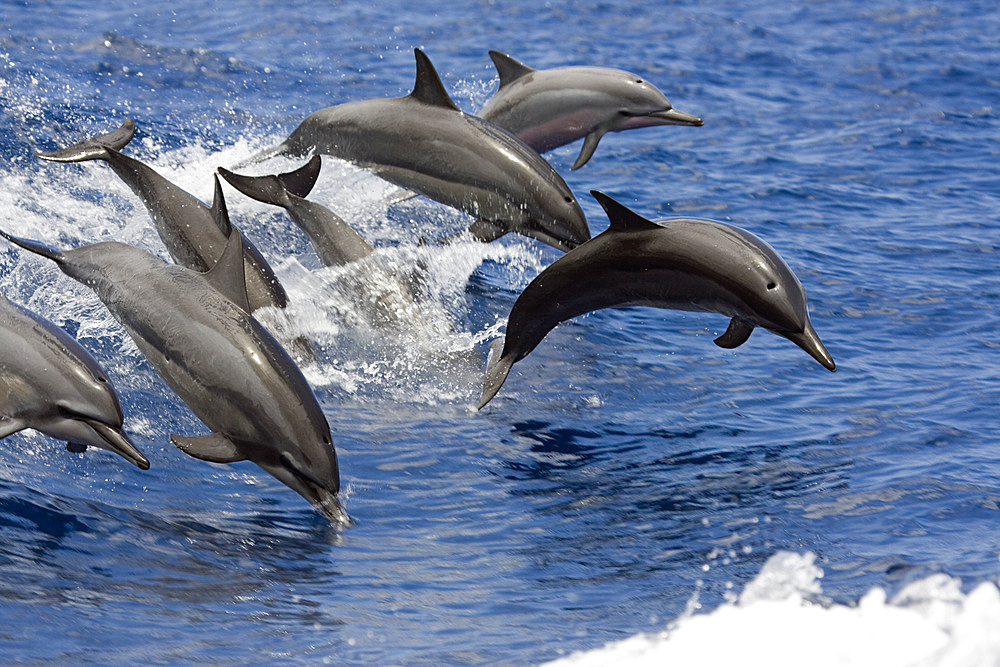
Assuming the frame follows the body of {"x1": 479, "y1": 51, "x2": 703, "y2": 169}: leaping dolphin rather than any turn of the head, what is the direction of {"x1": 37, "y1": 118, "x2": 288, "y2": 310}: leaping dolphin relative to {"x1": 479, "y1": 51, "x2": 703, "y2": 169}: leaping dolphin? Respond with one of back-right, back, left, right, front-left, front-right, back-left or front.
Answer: back-right

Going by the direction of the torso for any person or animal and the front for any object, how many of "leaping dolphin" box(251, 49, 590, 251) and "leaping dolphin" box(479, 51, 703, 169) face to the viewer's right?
2

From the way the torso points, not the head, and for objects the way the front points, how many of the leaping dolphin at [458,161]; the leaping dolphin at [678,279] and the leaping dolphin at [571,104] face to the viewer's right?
3

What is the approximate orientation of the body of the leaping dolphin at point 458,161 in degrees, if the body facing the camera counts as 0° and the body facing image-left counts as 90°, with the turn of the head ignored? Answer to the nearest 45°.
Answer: approximately 270°

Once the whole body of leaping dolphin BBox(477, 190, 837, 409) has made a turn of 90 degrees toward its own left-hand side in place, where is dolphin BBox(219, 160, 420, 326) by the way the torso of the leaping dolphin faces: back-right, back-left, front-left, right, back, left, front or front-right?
front-left

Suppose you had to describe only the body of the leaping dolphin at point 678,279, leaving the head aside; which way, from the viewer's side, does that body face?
to the viewer's right

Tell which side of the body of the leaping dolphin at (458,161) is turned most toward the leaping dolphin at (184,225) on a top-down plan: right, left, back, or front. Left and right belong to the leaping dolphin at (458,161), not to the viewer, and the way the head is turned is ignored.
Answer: back

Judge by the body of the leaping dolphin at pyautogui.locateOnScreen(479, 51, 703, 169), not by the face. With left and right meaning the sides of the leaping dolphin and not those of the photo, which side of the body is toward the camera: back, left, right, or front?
right
